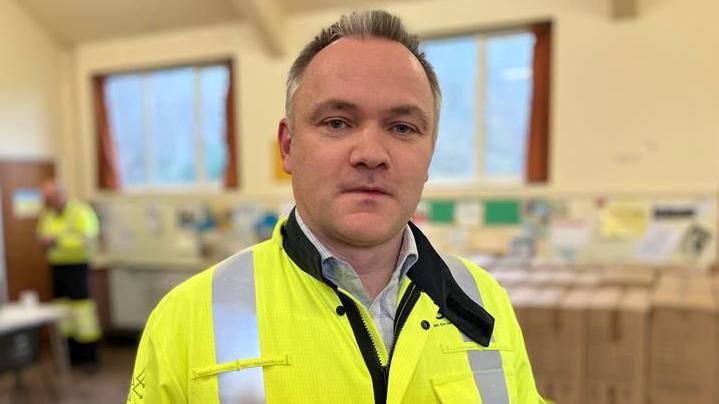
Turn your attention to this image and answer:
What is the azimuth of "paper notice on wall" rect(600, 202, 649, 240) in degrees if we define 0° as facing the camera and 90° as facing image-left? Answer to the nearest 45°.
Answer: approximately 0°

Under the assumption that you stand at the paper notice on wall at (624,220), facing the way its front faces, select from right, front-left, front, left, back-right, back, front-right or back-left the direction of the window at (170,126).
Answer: right

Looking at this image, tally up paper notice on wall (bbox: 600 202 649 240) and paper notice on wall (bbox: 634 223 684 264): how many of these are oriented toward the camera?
2

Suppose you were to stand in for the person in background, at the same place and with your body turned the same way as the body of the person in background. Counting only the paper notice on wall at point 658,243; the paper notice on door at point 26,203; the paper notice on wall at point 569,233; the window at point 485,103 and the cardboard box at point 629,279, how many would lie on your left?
4

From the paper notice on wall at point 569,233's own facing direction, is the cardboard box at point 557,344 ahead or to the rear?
ahead

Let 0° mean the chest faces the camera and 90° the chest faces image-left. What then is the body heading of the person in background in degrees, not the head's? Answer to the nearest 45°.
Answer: approximately 45°

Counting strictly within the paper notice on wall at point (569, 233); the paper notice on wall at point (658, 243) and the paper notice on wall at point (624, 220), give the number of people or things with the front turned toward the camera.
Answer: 3

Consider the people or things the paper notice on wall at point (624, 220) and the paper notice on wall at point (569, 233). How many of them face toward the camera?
2

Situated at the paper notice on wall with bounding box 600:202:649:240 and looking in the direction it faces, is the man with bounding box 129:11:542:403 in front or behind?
in front

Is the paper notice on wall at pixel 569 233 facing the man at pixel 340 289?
yes

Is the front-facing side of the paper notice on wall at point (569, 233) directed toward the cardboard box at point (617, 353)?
yes

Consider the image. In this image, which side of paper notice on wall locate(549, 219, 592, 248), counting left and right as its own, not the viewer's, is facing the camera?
front

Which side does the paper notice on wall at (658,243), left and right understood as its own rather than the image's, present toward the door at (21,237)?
right
